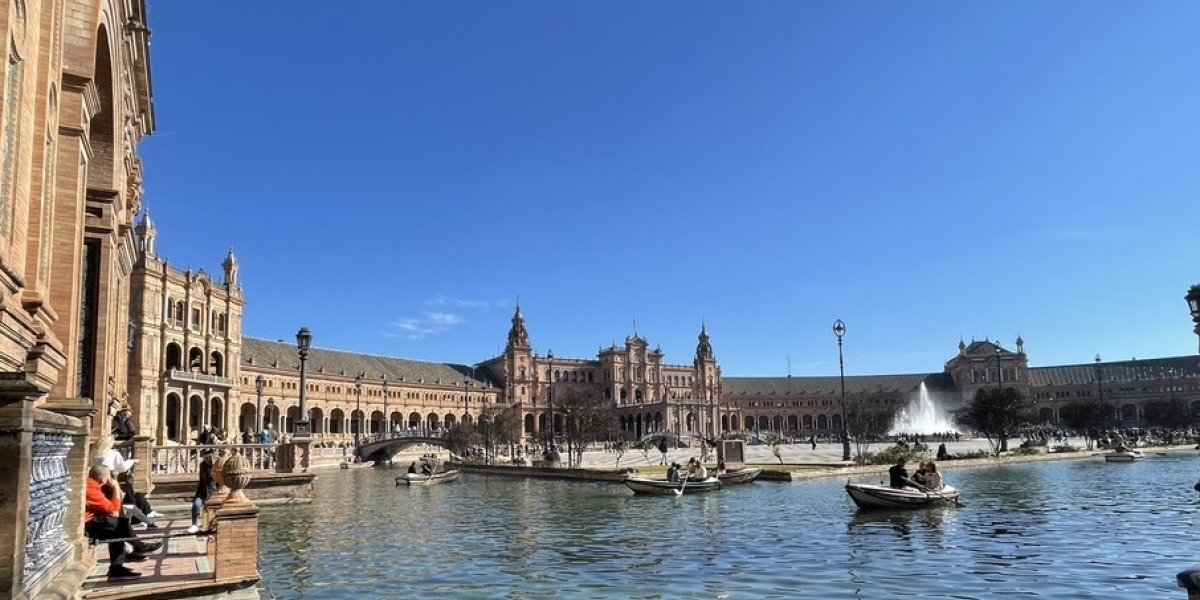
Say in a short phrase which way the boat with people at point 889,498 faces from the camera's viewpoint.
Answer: facing to the left of the viewer

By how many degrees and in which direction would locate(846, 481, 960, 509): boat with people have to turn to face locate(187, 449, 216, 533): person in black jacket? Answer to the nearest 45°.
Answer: approximately 45° to its left

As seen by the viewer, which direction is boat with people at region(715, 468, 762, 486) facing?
to the viewer's right

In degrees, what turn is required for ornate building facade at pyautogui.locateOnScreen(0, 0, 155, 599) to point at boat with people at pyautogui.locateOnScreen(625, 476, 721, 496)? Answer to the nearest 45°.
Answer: approximately 45° to its left

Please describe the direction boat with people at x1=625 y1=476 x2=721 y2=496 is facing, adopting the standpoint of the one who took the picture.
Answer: facing to the left of the viewer

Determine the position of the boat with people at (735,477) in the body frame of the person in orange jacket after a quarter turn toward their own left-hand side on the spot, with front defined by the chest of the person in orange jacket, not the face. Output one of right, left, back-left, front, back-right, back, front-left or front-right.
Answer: front-right

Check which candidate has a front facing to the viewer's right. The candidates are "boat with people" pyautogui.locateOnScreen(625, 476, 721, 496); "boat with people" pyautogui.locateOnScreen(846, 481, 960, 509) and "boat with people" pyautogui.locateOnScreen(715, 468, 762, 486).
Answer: "boat with people" pyautogui.locateOnScreen(715, 468, 762, 486)

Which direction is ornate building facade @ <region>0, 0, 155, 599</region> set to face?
to the viewer's right

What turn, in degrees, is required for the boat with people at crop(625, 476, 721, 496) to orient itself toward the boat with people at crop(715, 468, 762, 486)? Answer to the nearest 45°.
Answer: approximately 135° to its right

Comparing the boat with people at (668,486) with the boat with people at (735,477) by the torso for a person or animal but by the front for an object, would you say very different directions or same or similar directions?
very different directions

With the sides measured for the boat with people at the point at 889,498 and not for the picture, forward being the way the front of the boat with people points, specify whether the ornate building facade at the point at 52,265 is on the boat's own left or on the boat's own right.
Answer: on the boat's own left

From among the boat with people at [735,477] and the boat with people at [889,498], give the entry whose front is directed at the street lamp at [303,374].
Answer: the boat with people at [889,498]

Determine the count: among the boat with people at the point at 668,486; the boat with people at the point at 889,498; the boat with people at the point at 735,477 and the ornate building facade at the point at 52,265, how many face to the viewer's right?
2

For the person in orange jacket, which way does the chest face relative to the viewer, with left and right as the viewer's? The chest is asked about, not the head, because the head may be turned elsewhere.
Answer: facing to the right of the viewer

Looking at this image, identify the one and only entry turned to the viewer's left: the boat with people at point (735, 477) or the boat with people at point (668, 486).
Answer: the boat with people at point (668, 486)

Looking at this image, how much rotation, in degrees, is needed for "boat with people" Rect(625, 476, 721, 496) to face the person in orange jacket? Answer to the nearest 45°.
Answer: approximately 90° to its left

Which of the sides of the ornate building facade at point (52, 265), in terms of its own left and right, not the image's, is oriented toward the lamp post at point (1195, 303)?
front
